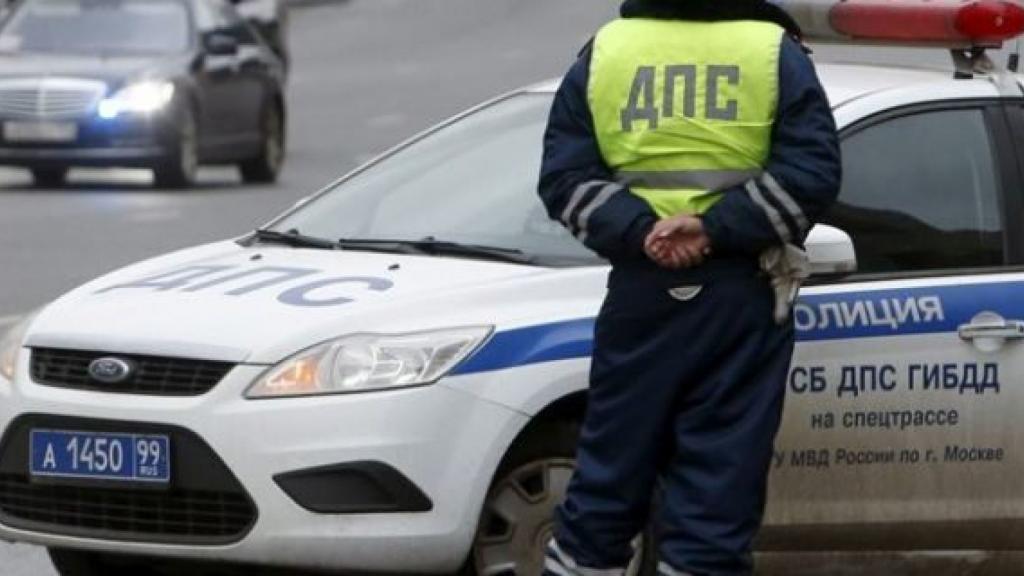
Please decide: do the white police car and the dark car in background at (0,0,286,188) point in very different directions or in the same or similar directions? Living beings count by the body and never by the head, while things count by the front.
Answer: same or similar directions

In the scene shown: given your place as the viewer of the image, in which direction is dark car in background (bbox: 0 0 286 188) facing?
facing the viewer and to the left of the viewer

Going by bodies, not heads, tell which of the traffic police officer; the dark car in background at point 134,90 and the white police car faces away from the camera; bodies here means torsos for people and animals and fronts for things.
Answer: the traffic police officer

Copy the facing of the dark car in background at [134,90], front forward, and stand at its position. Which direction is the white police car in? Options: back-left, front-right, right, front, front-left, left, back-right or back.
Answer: front-left

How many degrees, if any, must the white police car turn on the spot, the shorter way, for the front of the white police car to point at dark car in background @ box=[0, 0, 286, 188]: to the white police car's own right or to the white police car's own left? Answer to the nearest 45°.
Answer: approximately 135° to the white police car's own right

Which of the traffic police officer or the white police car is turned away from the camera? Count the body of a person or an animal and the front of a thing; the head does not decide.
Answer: the traffic police officer

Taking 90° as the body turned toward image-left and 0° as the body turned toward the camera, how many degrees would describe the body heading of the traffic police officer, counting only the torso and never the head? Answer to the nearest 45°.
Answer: approximately 180°

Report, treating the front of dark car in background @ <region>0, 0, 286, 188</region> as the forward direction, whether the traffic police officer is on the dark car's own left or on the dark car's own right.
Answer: on the dark car's own left

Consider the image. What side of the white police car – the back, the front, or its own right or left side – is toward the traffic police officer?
left

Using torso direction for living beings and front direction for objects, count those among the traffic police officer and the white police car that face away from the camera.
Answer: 1

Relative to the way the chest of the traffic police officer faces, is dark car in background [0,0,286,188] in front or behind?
in front

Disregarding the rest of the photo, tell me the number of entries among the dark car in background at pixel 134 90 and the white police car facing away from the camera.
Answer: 0

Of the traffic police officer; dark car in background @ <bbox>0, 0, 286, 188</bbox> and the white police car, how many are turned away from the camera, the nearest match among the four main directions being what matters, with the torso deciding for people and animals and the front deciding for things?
1
